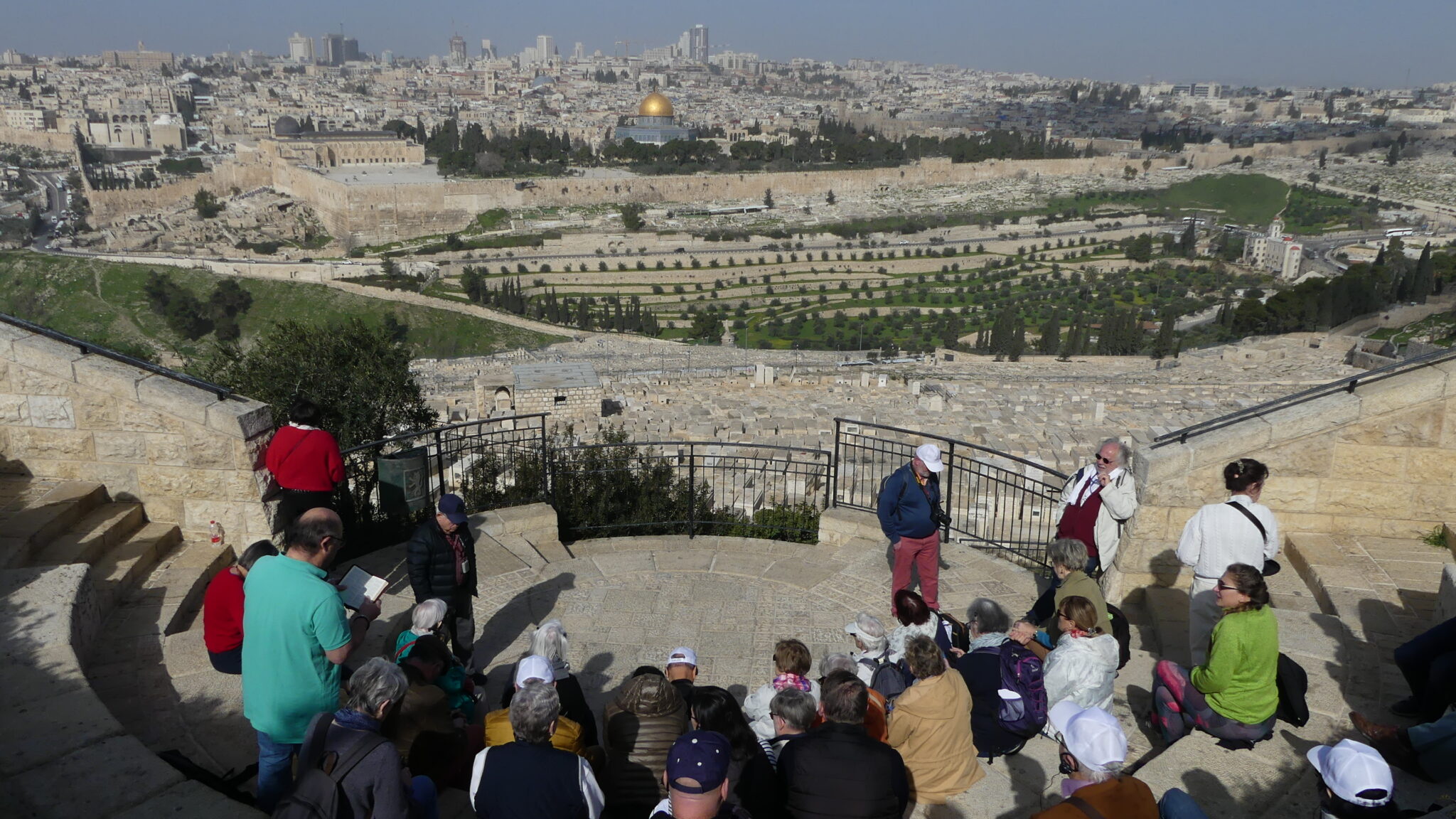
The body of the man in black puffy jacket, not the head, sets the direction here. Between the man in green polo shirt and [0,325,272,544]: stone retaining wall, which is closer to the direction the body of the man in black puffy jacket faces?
the man in green polo shirt

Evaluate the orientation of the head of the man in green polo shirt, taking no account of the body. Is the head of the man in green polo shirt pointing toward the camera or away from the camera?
away from the camera

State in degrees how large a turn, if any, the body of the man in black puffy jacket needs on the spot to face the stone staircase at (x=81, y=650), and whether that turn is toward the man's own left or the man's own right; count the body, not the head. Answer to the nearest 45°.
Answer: approximately 135° to the man's own right

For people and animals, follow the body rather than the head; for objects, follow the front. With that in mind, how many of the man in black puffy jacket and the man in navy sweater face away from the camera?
0

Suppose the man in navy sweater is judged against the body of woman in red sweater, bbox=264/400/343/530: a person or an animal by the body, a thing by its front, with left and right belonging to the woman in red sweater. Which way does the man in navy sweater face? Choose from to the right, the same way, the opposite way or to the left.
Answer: the opposite way

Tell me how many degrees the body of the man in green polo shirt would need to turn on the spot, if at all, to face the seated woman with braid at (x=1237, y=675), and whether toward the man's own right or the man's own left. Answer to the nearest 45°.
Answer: approximately 45° to the man's own right

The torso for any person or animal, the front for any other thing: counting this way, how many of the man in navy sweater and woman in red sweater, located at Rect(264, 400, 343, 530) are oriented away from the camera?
1

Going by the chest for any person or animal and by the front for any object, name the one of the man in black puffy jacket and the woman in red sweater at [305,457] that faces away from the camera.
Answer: the woman in red sweater

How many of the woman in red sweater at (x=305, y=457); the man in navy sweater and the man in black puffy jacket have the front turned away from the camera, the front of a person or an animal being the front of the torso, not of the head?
1

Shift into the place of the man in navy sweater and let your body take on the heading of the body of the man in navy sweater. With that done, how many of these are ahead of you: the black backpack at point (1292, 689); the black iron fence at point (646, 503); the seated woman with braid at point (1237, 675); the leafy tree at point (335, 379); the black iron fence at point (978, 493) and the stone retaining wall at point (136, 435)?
2

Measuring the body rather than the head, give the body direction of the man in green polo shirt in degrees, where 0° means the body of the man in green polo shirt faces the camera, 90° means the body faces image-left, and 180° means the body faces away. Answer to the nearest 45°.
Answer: approximately 225°

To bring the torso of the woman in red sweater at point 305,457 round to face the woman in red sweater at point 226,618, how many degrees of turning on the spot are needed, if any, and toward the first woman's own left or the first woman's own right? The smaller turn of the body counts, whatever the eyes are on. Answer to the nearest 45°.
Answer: approximately 180°

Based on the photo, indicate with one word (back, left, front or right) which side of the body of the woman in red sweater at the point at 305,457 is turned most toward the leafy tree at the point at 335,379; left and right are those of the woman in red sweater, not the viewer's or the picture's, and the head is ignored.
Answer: front

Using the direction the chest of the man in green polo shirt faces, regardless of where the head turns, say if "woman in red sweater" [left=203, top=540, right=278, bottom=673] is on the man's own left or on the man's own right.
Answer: on the man's own left

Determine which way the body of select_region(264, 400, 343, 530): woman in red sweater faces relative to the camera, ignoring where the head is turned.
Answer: away from the camera

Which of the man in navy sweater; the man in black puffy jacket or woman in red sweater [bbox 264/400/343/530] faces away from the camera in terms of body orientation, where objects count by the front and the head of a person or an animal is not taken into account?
the woman in red sweater

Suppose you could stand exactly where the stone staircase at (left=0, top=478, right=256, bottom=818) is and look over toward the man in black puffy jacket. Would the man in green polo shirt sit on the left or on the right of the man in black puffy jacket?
right

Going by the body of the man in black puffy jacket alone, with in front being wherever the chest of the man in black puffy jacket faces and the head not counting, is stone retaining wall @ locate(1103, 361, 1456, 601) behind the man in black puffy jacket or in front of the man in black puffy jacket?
in front
